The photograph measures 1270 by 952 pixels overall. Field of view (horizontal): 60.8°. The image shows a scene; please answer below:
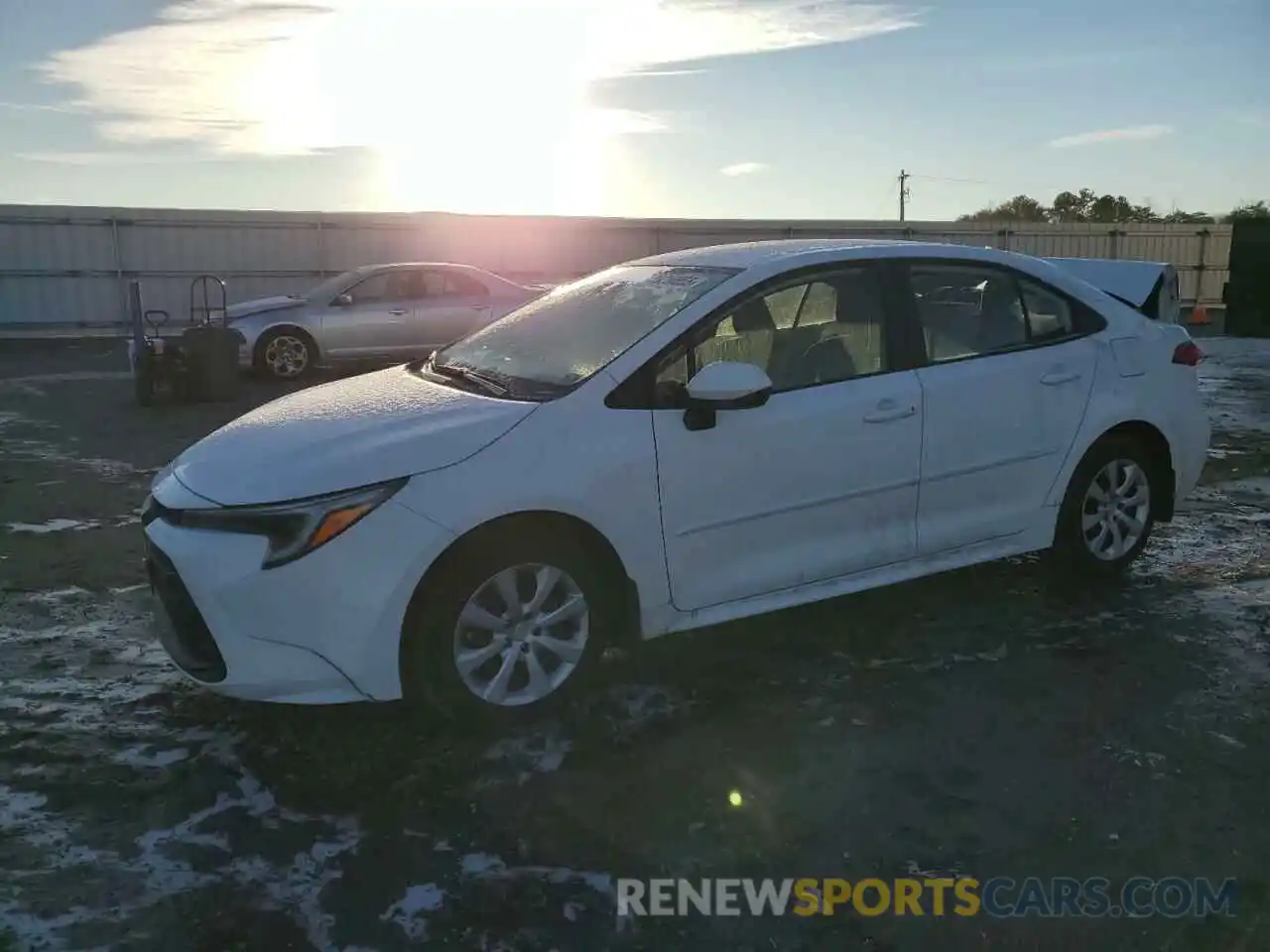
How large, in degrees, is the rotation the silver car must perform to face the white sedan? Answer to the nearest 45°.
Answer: approximately 90° to its left

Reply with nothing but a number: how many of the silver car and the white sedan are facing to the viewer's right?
0

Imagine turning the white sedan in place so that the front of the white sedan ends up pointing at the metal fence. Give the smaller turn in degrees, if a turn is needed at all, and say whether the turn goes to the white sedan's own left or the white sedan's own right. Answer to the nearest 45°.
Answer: approximately 90° to the white sedan's own right

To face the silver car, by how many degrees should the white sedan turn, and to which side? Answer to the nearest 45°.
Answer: approximately 135° to its right

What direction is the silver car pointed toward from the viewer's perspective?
to the viewer's left
